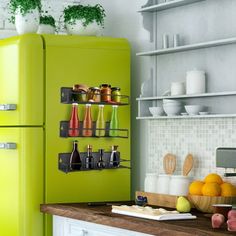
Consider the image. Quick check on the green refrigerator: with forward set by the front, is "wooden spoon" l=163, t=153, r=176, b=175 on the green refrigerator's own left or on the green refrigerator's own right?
on the green refrigerator's own left

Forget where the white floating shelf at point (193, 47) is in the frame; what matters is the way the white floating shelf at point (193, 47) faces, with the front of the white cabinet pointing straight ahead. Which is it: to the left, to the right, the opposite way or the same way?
the same way

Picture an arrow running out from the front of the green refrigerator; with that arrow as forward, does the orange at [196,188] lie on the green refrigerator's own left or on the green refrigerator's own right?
on the green refrigerator's own left

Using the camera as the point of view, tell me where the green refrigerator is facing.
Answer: facing the viewer and to the left of the viewer

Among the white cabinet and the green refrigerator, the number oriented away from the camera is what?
0

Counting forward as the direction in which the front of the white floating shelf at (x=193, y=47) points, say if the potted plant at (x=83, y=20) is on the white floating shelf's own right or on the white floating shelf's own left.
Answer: on the white floating shelf's own right

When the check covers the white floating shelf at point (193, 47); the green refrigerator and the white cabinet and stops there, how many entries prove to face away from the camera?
0

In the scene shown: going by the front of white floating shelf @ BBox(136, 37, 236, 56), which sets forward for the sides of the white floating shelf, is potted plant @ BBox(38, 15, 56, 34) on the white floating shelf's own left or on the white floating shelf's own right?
on the white floating shelf's own right

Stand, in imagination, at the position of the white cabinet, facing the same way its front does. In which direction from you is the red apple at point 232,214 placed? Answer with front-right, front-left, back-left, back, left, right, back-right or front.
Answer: left

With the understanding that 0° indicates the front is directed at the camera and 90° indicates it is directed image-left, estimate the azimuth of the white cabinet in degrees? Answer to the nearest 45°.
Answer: approximately 45°

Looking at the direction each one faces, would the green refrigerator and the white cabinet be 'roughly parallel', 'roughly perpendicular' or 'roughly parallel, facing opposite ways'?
roughly parallel

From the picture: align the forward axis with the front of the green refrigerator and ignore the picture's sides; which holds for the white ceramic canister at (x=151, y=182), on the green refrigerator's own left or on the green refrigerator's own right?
on the green refrigerator's own left

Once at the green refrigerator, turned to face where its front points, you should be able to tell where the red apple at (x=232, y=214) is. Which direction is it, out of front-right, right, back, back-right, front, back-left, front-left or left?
left

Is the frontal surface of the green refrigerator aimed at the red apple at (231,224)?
no

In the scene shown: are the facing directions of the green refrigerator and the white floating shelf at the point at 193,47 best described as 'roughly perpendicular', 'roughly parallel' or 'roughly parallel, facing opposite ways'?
roughly parallel
